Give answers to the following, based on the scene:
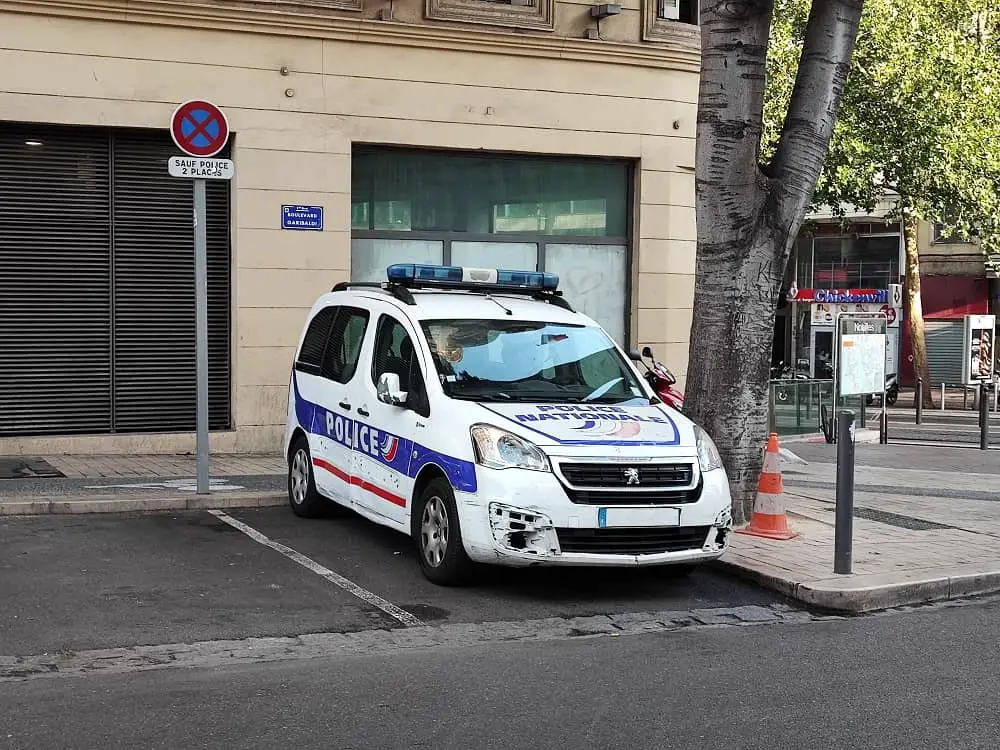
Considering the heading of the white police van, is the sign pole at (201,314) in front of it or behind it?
behind

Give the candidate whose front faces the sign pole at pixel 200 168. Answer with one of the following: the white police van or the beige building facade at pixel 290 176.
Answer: the beige building facade

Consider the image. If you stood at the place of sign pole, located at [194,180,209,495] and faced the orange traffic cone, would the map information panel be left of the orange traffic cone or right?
left

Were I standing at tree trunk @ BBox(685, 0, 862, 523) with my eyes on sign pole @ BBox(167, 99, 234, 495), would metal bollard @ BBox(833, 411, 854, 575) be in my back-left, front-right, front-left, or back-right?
back-left

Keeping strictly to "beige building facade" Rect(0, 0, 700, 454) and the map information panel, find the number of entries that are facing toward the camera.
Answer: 2

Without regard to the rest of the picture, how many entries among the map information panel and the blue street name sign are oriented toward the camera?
2

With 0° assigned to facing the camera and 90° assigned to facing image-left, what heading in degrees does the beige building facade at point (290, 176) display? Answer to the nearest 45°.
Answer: approximately 0°

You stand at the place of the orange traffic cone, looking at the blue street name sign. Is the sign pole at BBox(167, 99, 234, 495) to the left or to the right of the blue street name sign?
left

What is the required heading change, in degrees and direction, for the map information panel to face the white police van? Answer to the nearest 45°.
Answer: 0° — it already faces it
